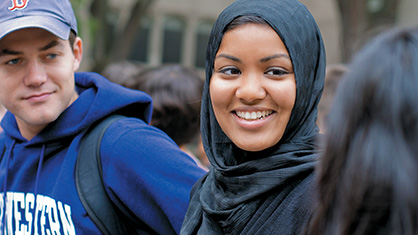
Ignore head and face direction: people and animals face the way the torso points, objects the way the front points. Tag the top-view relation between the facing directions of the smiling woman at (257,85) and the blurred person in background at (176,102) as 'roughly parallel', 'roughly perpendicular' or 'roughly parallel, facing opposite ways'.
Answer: roughly parallel, facing opposite ways

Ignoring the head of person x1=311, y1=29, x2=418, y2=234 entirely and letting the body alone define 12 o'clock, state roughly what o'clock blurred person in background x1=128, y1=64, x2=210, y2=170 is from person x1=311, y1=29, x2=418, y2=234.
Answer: blurred person in background x1=128, y1=64, x2=210, y2=170 is roughly at 11 o'clock from person x1=311, y1=29, x2=418, y2=234.

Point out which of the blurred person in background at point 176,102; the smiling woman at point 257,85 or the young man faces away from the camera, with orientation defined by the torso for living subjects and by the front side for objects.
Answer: the blurred person in background

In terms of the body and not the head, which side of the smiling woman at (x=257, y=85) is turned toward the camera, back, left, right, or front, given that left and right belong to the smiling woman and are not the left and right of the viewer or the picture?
front

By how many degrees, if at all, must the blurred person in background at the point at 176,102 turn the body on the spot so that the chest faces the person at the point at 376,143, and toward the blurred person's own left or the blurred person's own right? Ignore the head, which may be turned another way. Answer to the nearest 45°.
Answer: approximately 180°

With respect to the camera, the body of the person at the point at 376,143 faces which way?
away from the camera

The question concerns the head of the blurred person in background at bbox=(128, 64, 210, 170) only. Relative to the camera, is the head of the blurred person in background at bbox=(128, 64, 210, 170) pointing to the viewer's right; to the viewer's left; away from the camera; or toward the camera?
away from the camera

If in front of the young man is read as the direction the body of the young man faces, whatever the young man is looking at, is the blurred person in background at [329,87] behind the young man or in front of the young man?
behind

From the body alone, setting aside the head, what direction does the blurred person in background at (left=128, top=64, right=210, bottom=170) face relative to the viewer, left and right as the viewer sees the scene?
facing away from the viewer

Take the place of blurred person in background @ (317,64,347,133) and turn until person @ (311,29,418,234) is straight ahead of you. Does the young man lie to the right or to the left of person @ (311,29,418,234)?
right

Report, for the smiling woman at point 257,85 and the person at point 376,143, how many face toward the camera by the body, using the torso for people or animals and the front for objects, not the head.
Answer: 1
